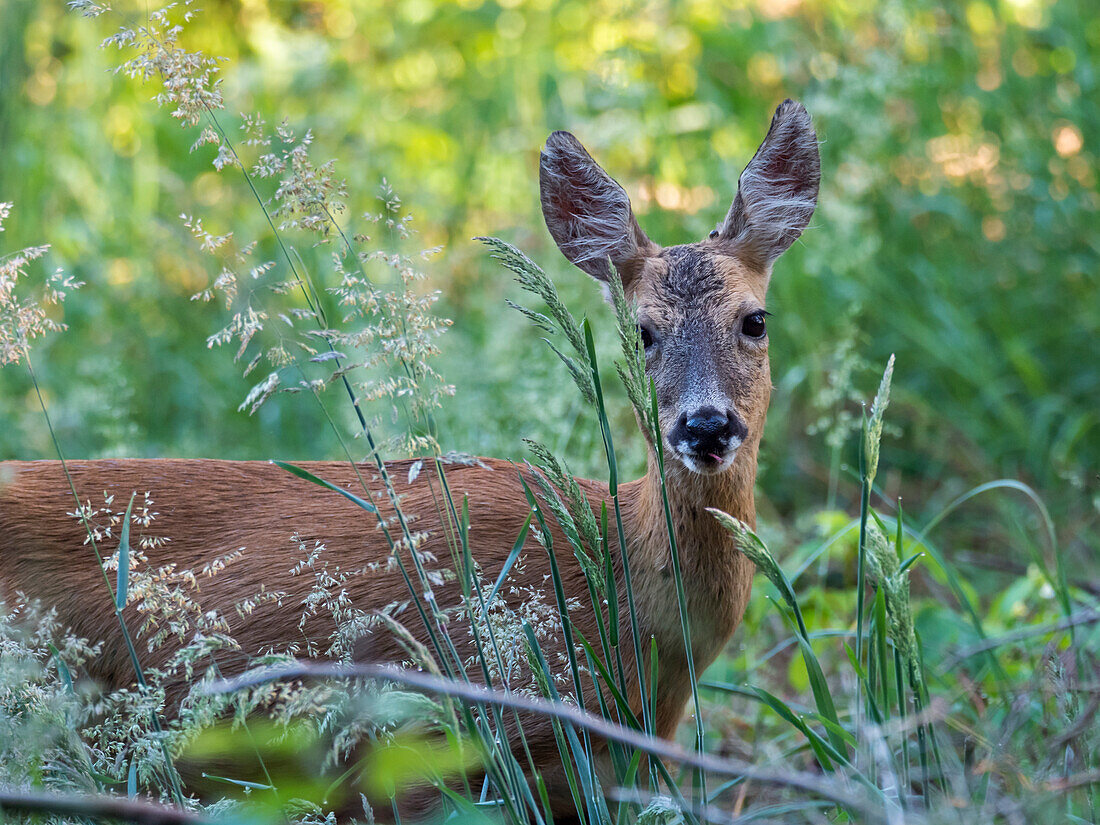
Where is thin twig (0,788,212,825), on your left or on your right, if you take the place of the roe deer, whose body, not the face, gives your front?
on your right

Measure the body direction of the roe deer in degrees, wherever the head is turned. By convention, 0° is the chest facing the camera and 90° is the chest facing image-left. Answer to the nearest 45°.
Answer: approximately 270°
